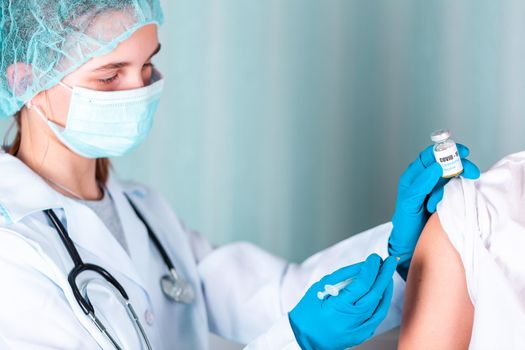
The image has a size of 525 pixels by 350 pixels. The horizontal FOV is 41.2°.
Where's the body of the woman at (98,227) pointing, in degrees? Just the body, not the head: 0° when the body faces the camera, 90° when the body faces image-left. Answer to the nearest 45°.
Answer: approximately 315°
